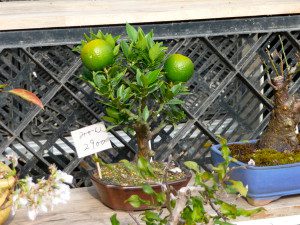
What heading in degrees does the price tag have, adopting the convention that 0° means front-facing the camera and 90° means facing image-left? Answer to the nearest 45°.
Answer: approximately 0°

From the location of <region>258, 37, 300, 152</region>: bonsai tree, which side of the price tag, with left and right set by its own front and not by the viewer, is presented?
left

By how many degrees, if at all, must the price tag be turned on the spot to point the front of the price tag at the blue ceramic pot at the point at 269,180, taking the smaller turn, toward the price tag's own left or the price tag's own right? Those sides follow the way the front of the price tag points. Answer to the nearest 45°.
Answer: approximately 90° to the price tag's own left
